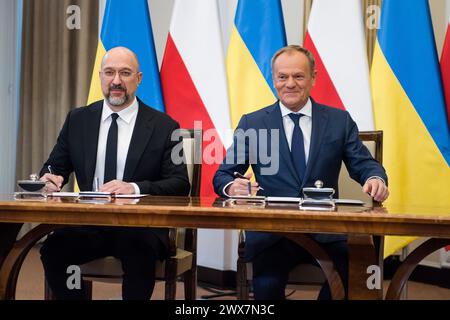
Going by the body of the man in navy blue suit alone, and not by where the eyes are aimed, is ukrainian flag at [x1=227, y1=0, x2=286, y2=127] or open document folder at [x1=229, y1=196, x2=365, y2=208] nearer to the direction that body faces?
the open document folder

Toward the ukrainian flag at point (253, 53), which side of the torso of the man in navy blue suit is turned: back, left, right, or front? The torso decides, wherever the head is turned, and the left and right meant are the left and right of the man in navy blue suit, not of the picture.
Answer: back

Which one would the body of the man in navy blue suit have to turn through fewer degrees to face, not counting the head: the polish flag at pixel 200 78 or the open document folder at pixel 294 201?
the open document folder

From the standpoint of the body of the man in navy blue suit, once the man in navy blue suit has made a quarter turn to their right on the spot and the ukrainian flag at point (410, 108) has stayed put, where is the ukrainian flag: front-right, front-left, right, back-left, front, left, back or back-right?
back-right

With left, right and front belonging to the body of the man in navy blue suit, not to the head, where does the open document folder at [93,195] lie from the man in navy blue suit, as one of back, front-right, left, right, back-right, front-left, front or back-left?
front-right

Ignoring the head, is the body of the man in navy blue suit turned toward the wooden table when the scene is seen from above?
yes

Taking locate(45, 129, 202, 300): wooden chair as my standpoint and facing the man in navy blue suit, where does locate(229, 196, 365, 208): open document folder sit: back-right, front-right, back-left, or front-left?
front-right

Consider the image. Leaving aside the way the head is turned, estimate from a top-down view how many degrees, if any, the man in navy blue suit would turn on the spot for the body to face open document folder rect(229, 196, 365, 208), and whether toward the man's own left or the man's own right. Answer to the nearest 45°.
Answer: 0° — they already face it

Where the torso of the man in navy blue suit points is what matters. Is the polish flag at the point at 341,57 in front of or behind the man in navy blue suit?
behind

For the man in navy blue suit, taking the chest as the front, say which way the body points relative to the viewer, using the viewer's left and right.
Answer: facing the viewer

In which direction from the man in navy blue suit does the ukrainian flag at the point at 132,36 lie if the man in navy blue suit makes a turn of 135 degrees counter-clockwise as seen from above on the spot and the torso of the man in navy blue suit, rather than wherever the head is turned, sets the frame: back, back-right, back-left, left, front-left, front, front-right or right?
left

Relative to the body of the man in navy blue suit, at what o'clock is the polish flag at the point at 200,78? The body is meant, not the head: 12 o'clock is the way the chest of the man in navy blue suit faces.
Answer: The polish flag is roughly at 5 o'clock from the man in navy blue suit.
